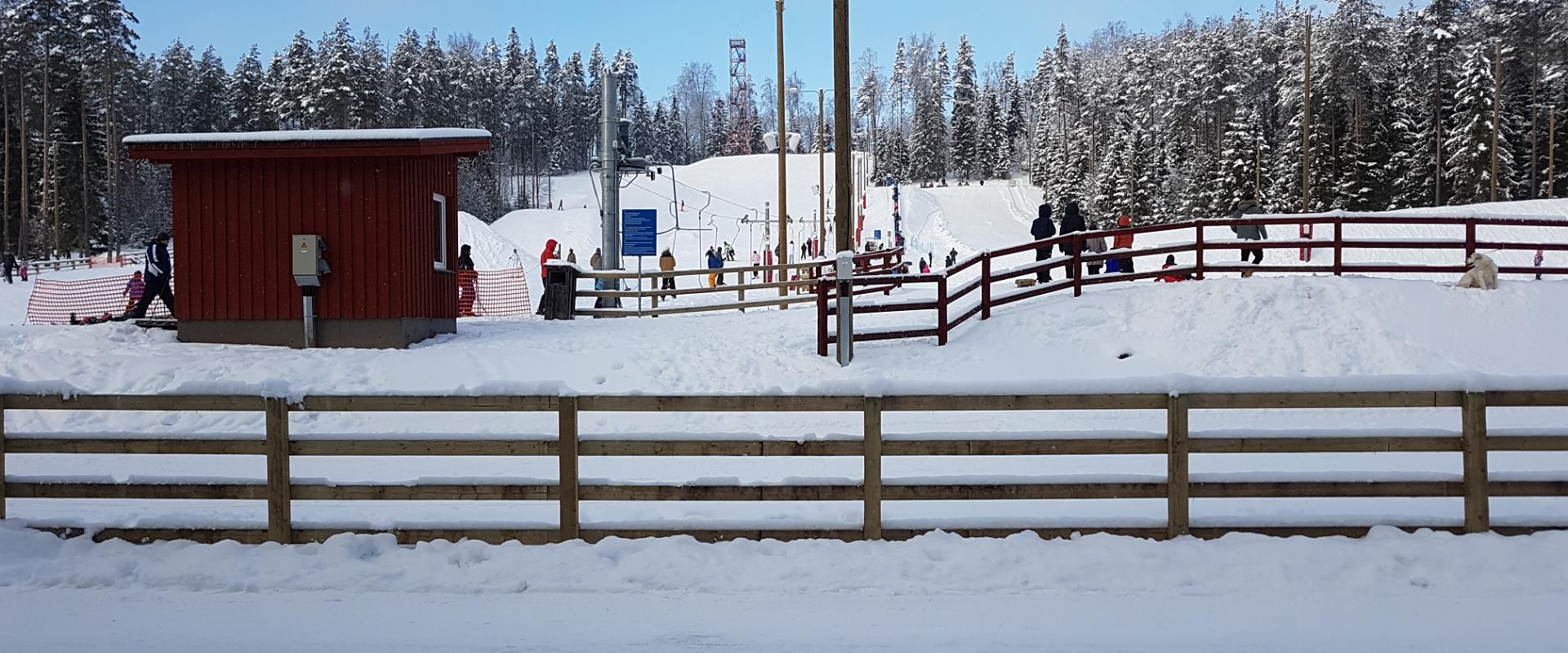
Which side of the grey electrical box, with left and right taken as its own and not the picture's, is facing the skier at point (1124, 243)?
left

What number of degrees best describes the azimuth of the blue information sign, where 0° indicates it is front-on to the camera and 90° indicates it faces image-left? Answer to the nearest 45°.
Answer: approximately 0°

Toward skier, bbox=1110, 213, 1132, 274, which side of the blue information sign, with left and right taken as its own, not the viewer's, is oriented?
left

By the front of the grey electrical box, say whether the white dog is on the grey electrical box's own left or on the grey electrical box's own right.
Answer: on the grey electrical box's own left

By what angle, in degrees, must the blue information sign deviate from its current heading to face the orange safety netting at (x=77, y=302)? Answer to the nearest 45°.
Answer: approximately 135° to its right

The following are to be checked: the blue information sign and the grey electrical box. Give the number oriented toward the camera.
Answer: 2

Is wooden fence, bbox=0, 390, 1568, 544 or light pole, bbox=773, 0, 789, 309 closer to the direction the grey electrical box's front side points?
the wooden fence

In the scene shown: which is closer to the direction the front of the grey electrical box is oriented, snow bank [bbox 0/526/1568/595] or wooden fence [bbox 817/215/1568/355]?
the snow bank
